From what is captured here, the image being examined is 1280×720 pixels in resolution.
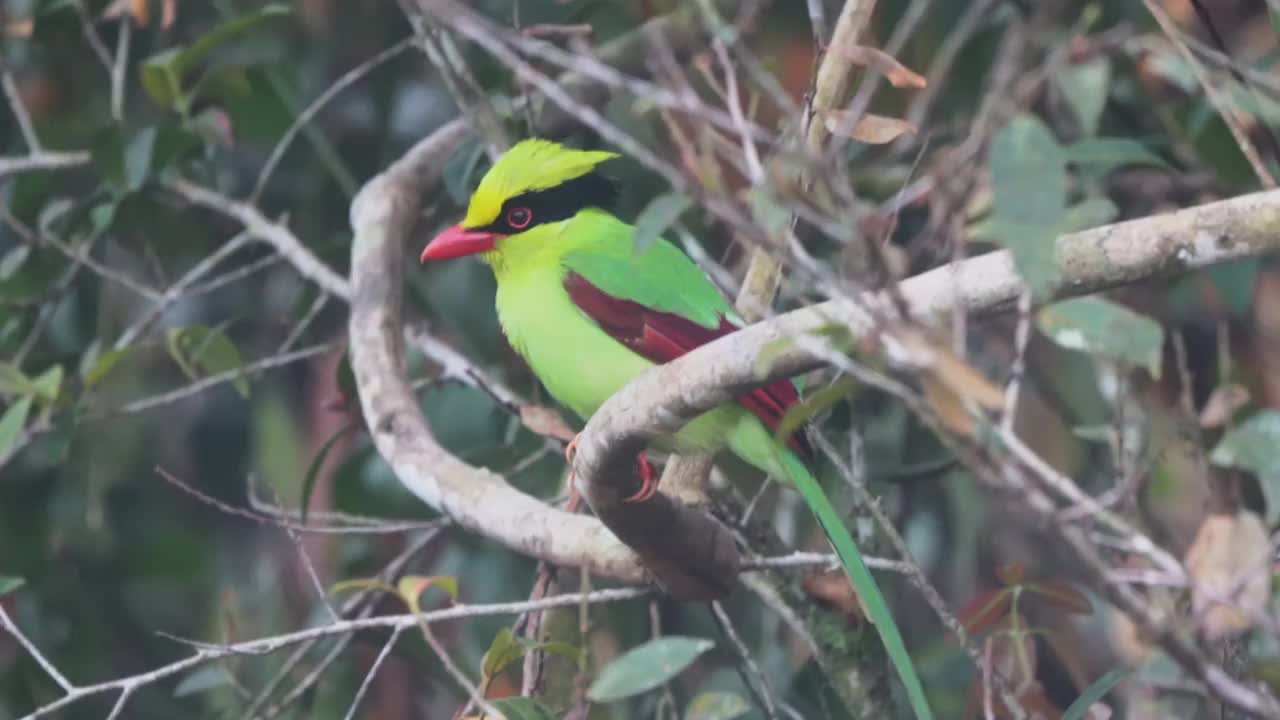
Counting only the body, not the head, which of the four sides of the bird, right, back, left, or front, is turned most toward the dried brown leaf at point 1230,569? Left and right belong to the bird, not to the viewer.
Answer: back

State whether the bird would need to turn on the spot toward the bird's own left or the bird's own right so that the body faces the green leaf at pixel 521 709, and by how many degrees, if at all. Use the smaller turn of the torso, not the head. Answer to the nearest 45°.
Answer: approximately 90° to the bird's own left

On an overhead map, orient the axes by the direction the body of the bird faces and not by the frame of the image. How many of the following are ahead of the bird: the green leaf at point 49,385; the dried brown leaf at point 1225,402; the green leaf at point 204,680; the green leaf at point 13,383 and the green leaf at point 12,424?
4

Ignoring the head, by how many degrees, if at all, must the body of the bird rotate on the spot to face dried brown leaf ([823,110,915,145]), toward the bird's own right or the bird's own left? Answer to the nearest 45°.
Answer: approximately 135° to the bird's own left

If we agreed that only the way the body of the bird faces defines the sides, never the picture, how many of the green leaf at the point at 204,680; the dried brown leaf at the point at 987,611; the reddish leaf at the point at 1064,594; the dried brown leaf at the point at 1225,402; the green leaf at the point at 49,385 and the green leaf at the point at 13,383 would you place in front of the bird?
3

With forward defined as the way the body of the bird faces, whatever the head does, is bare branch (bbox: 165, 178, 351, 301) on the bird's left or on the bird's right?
on the bird's right

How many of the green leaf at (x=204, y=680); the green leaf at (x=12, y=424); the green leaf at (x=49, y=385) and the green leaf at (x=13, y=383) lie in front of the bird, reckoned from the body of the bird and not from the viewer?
4

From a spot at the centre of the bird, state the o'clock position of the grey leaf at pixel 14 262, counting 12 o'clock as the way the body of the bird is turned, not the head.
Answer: The grey leaf is roughly at 1 o'clock from the bird.

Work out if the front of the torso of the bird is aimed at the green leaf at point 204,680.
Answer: yes

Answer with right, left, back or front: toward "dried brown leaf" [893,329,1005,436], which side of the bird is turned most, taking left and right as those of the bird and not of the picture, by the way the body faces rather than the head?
back

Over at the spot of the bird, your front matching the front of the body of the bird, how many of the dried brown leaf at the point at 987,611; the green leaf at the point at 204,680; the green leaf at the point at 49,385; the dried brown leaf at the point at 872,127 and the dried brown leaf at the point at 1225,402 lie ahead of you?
2

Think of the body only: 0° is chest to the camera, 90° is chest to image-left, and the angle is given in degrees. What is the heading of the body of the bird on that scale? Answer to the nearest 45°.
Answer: approximately 90°

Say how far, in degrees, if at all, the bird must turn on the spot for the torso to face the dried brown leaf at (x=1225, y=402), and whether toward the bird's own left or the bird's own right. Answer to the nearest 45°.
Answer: approximately 135° to the bird's own left

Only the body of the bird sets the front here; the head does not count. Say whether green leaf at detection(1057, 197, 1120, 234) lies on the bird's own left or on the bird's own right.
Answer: on the bird's own left
